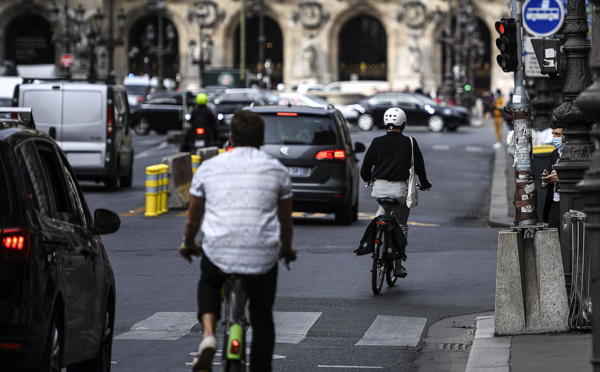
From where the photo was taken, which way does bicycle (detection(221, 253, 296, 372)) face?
away from the camera

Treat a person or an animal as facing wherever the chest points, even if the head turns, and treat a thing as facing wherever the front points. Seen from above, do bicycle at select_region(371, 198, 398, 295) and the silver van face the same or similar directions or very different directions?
same or similar directions

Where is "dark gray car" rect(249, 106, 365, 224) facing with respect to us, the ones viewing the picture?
facing away from the viewer

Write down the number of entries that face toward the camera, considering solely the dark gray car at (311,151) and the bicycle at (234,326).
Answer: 0

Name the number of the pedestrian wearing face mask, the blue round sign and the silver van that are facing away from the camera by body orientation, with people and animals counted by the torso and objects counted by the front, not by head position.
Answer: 1

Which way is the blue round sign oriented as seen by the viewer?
toward the camera

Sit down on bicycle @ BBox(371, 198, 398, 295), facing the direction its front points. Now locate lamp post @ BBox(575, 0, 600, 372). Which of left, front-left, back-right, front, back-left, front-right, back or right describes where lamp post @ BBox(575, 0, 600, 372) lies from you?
back

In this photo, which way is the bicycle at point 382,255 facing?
away from the camera

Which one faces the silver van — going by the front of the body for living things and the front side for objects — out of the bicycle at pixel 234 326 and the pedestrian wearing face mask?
the bicycle

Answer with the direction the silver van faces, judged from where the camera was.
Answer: facing away from the viewer

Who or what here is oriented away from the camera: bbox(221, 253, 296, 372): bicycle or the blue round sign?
the bicycle
